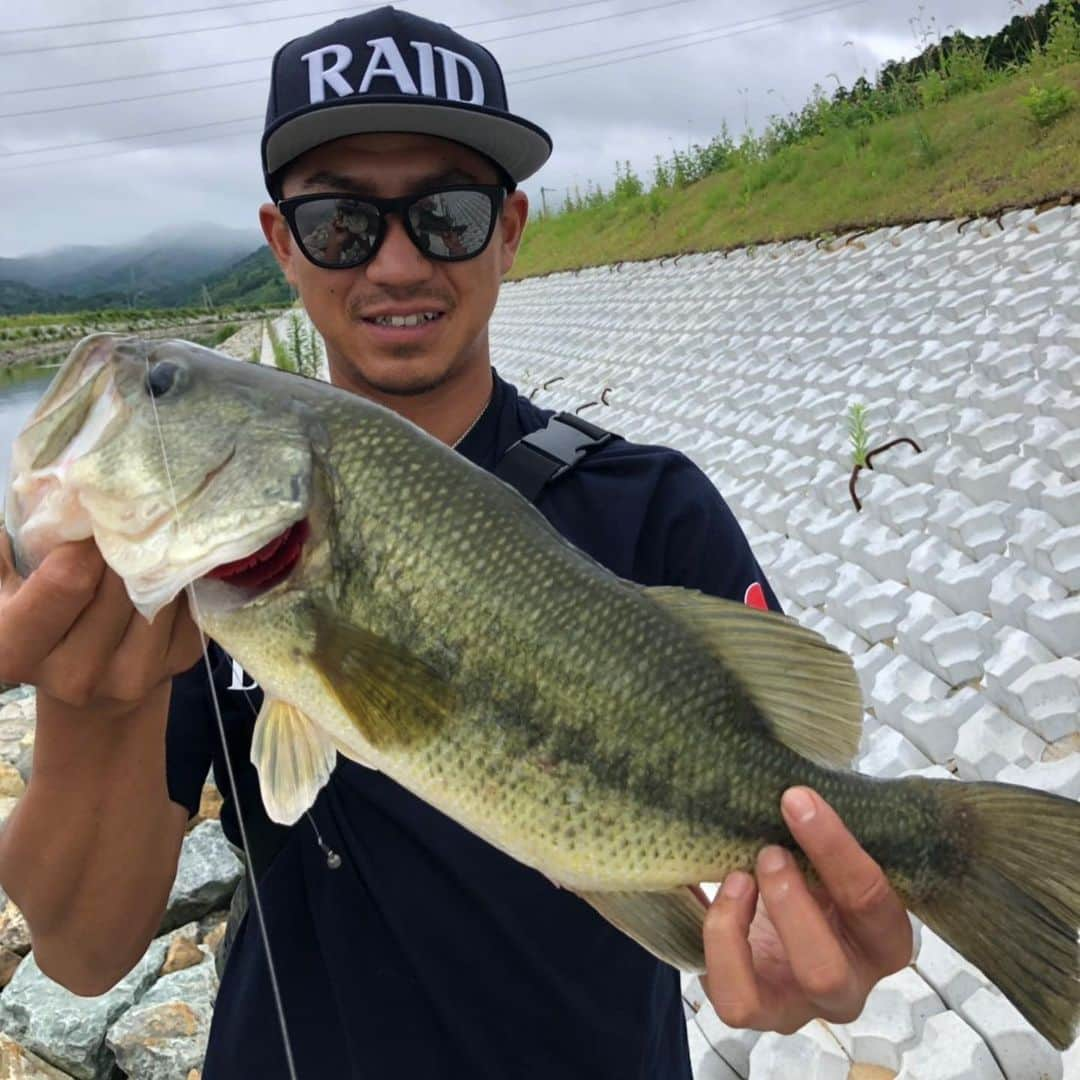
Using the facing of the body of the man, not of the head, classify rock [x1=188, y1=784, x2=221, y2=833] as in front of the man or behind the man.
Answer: behind

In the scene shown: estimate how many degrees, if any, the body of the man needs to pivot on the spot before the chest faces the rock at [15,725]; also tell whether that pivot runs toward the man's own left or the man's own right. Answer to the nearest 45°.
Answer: approximately 135° to the man's own right

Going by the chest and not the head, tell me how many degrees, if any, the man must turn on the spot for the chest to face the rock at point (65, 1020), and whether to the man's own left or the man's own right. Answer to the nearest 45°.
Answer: approximately 135° to the man's own right

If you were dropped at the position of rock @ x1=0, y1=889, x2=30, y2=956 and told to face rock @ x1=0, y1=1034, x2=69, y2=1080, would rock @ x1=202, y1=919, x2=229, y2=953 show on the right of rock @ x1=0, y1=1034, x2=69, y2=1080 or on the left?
left

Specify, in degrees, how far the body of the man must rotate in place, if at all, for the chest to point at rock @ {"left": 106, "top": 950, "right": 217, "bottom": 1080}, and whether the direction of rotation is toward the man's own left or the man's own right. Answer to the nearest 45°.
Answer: approximately 135° to the man's own right

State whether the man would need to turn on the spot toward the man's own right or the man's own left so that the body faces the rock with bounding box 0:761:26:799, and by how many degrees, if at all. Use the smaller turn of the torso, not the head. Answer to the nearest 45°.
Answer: approximately 135° to the man's own right

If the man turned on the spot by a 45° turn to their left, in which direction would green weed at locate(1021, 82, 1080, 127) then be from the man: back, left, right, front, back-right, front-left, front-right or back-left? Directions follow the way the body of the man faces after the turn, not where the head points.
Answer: left

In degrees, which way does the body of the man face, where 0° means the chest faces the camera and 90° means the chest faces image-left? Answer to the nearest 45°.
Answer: approximately 0°

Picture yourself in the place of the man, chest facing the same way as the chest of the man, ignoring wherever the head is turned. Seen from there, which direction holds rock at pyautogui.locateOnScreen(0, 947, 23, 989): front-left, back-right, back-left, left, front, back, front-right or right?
back-right
